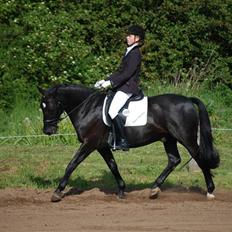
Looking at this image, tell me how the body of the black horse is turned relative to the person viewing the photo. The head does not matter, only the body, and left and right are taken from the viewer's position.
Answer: facing to the left of the viewer

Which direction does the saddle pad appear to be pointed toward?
to the viewer's left

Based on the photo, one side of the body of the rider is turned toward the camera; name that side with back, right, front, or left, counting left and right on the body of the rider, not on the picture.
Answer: left

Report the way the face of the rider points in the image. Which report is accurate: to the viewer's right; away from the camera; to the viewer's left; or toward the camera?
to the viewer's left
